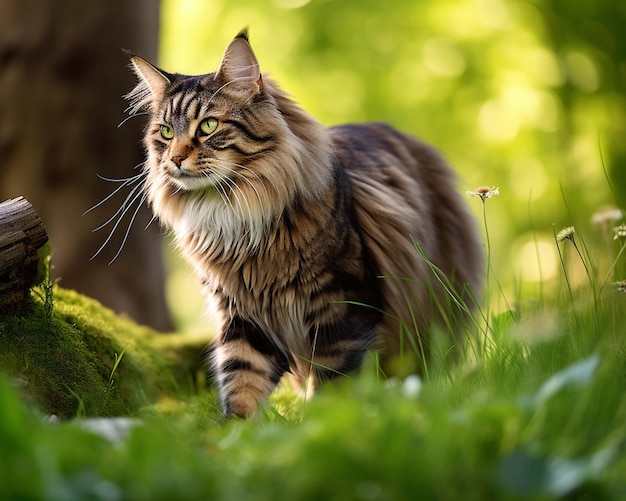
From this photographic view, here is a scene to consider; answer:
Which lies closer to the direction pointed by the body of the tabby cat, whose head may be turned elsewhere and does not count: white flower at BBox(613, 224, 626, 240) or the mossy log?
the mossy log

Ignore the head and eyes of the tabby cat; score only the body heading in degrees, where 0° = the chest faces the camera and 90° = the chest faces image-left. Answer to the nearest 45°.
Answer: approximately 45°

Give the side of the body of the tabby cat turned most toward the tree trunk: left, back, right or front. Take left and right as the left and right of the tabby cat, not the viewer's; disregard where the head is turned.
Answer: right

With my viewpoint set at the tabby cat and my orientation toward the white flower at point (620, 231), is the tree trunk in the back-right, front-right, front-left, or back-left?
back-left

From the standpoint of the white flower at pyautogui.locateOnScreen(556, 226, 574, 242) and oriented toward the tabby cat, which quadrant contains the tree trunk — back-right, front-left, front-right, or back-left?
front-right

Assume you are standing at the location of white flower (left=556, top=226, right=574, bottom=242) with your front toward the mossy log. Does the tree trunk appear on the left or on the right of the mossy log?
right

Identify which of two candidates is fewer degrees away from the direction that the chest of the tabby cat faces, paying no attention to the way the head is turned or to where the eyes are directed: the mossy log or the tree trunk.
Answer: the mossy log

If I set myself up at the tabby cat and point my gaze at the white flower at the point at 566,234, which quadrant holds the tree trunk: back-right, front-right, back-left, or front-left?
back-left

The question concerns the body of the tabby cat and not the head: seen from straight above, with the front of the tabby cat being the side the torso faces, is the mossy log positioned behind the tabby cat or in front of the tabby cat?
in front
